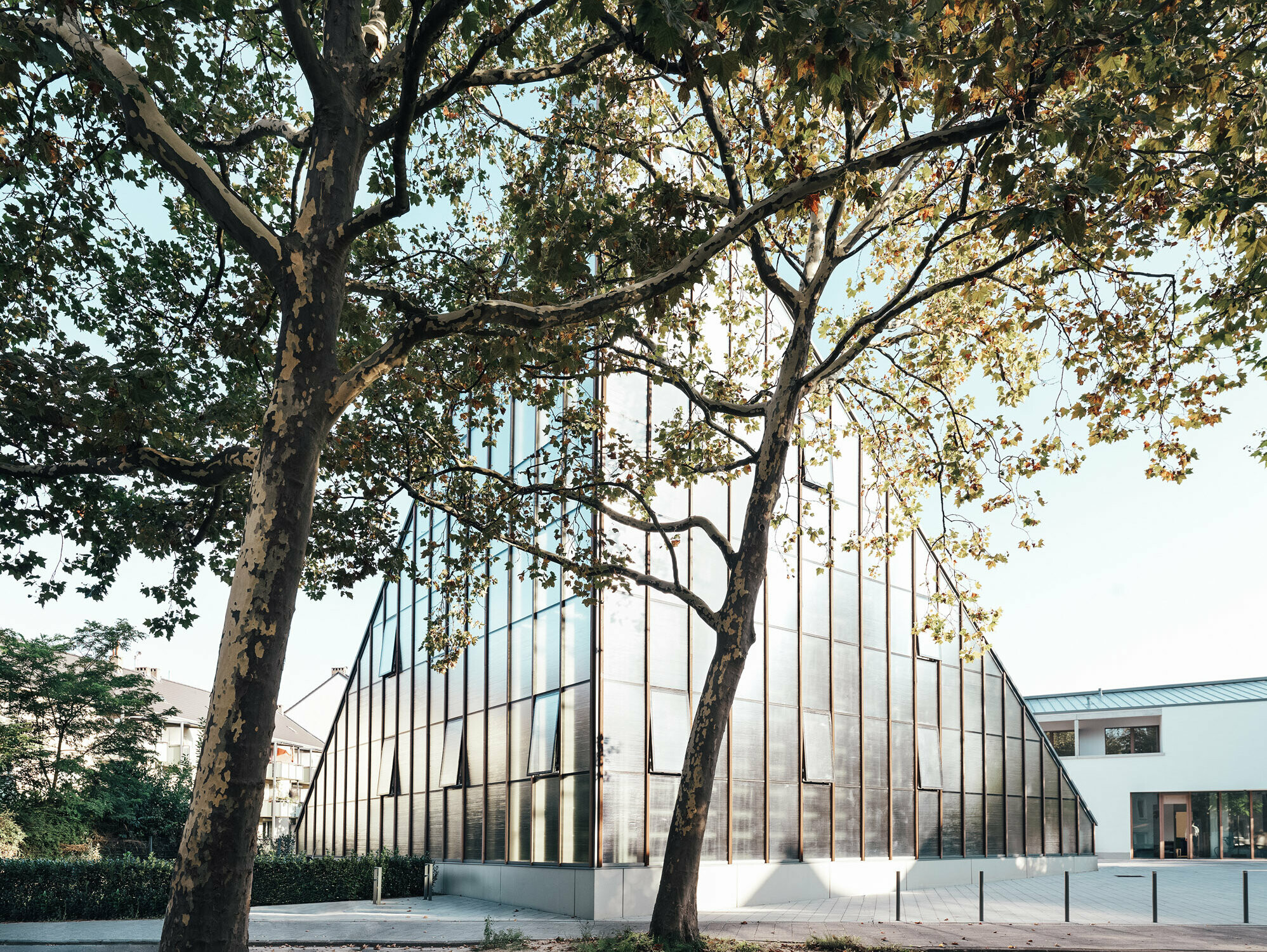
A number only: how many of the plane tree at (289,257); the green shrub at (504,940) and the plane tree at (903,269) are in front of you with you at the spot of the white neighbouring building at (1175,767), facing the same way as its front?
3

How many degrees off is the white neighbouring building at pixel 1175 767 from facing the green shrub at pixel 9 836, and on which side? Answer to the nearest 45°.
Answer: approximately 45° to its right

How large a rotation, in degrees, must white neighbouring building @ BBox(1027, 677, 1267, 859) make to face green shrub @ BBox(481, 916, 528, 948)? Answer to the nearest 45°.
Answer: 0° — it already faces it

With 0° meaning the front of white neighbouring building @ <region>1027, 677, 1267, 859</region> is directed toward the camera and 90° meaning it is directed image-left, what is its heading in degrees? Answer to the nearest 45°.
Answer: approximately 0°

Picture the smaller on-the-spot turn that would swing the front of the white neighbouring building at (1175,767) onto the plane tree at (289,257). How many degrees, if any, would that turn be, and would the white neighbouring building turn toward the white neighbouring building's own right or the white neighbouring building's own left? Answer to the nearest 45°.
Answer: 0° — it already faces it
